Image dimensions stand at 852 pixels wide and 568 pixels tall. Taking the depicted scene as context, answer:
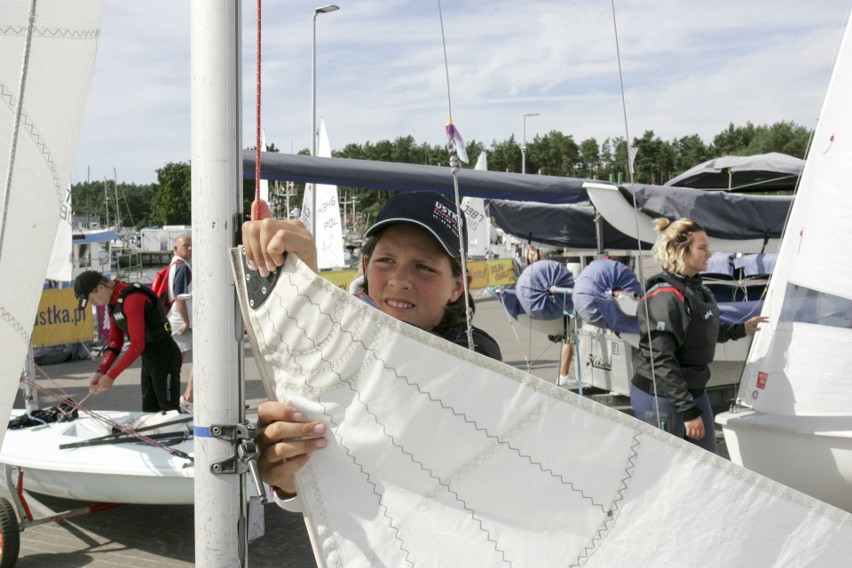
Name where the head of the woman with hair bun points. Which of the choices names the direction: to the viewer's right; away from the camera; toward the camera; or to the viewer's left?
to the viewer's right

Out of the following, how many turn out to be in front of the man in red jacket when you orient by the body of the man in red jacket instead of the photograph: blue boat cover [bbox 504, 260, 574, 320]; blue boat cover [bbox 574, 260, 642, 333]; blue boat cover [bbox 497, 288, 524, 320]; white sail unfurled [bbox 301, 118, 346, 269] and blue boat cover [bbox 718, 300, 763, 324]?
0

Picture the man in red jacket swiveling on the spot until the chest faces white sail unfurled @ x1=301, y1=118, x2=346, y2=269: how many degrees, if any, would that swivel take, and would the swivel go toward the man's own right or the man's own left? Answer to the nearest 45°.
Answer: approximately 135° to the man's own right

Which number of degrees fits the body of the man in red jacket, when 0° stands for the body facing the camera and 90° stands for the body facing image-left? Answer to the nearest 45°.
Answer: approximately 45°

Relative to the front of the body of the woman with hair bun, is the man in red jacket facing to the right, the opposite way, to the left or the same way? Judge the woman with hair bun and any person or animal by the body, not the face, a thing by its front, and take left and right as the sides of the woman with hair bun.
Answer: to the right

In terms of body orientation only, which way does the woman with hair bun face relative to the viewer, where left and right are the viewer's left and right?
facing to the right of the viewer
